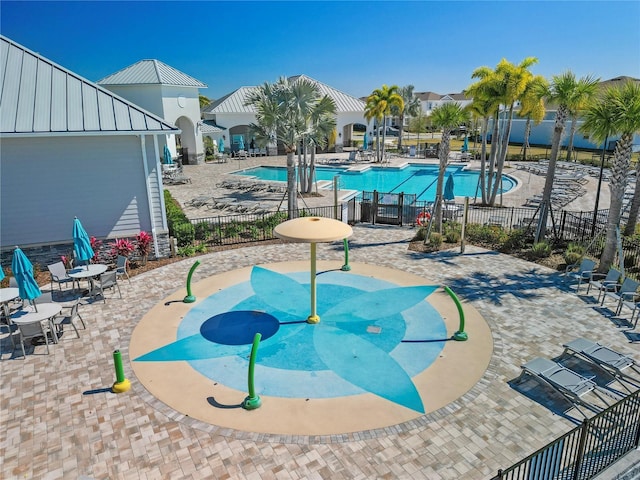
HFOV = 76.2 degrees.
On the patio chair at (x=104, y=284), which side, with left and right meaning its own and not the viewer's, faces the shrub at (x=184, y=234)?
right

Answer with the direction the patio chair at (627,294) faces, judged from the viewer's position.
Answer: facing the viewer and to the left of the viewer

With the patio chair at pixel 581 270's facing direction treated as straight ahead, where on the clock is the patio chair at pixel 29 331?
the patio chair at pixel 29 331 is roughly at 12 o'clock from the patio chair at pixel 581 270.

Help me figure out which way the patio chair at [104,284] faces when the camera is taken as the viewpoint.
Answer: facing away from the viewer and to the left of the viewer

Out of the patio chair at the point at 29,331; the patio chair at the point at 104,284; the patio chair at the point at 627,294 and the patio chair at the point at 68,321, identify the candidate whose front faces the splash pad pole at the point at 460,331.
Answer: the patio chair at the point at 627,294

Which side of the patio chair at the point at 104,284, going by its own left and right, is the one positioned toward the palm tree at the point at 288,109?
right

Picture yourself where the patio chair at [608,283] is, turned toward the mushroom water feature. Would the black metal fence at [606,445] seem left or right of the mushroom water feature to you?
left

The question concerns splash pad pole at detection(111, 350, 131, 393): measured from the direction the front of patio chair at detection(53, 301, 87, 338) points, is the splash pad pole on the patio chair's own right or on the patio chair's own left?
on the patio chair's own left

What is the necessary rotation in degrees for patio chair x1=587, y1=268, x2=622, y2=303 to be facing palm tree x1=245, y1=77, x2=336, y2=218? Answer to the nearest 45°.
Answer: approximately 45° to its right

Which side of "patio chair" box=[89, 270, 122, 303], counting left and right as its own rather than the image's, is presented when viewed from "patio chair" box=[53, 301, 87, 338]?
left

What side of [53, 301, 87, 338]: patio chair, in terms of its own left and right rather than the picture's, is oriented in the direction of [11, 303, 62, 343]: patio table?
front

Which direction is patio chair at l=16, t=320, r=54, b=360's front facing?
away from the camera

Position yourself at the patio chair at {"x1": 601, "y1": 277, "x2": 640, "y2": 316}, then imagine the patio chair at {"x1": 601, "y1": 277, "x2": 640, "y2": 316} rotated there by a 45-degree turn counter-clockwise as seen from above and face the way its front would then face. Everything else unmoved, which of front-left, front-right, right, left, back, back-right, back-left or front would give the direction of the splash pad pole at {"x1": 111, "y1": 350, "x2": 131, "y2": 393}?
front-right

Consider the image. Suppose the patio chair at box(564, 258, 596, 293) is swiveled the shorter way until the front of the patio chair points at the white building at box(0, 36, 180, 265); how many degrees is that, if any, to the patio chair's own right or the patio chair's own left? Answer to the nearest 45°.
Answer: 0° — it already faces it

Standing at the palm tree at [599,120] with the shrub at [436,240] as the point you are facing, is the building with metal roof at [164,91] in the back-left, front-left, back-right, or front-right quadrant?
front-right

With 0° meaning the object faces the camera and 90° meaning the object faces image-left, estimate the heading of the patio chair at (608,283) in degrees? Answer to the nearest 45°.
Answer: approximately 45°

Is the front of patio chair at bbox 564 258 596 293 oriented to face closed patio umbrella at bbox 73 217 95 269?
yes

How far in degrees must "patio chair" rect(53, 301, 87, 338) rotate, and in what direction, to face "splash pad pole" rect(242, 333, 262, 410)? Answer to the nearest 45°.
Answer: approximately 135° to its left

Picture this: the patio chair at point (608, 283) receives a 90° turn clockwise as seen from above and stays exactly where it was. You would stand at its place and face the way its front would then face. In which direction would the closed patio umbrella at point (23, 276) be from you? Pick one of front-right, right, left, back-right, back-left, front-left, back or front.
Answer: left

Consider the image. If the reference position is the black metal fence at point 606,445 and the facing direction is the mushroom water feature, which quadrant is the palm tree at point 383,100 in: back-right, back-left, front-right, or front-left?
front-right

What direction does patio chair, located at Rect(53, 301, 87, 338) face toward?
to the viewer's left
